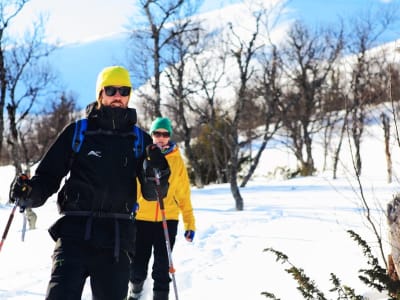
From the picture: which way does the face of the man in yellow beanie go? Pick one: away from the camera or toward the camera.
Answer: toward the camera

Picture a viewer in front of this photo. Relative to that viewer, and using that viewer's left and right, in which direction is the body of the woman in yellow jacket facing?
facing the viewer

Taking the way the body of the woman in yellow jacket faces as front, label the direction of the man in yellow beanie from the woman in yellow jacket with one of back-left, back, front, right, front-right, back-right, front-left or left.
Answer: front

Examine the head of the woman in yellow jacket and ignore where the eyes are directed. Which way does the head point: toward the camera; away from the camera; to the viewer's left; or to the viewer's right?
toward the camera
